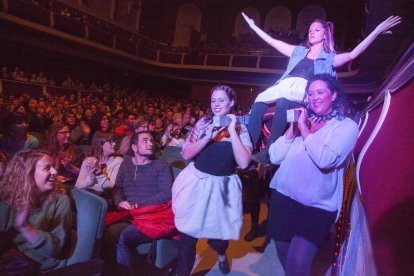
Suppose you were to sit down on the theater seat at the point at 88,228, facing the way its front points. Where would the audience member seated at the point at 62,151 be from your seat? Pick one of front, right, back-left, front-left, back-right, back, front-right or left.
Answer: back-right

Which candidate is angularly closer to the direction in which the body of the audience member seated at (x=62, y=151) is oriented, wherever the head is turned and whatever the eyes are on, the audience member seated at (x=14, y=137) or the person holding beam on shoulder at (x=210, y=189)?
the person holding beam on shoulder

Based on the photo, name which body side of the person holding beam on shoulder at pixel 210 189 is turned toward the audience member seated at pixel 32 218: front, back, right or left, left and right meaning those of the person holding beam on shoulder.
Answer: right

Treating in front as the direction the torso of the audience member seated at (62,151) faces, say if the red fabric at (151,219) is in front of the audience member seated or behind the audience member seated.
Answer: in front

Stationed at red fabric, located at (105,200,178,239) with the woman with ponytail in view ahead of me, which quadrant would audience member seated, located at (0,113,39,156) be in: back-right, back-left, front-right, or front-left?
back-left
